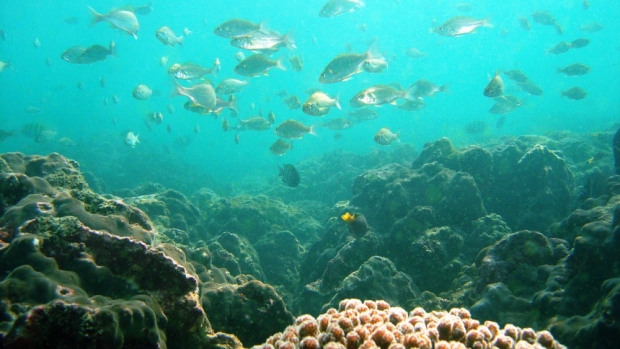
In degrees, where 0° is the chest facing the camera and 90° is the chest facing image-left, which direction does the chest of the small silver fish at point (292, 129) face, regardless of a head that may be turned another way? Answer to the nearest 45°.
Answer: approximately 90°

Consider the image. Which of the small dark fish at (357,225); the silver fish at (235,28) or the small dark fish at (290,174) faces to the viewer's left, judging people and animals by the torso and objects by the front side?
the silver fish

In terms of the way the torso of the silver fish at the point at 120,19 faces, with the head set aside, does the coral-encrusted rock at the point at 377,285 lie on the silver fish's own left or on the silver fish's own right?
on the silver fish's own right

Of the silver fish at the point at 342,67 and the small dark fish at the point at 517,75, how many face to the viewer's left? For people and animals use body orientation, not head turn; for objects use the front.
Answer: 1

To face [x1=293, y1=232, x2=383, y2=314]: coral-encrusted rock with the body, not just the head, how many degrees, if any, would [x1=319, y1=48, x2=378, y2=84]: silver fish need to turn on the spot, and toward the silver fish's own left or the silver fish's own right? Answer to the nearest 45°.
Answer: approximately 90° to the silver fish's own left

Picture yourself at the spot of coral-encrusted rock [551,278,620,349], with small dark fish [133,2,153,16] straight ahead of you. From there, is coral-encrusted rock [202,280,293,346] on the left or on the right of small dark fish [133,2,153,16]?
left
